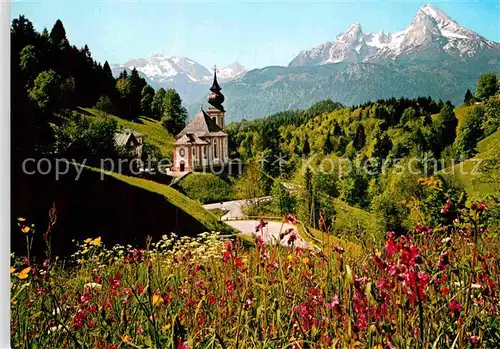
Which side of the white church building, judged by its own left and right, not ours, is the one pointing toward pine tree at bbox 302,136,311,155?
back

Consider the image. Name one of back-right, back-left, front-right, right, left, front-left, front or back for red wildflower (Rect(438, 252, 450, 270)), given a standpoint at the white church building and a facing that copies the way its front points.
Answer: front-left

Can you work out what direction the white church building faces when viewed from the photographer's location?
facing the viewer and to the left of the viewer

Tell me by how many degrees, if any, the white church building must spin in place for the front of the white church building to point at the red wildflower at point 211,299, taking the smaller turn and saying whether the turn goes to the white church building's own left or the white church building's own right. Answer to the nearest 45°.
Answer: approximately 45° to the white church building's own left

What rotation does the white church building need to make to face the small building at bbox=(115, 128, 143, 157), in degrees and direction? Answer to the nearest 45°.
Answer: approximately 45° to its right

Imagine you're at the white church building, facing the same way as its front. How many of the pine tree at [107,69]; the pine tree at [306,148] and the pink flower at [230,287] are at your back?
1

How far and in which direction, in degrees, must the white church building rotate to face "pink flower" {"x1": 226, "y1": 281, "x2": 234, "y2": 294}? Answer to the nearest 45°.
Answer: approximately 45° to its left

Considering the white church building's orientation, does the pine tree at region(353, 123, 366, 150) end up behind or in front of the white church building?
behind

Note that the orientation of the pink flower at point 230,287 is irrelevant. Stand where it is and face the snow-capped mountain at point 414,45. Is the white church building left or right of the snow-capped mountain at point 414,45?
left

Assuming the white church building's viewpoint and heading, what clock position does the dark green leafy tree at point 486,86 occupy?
The dark green leafy tree is roughly at 8 o'clock from the white church building.
